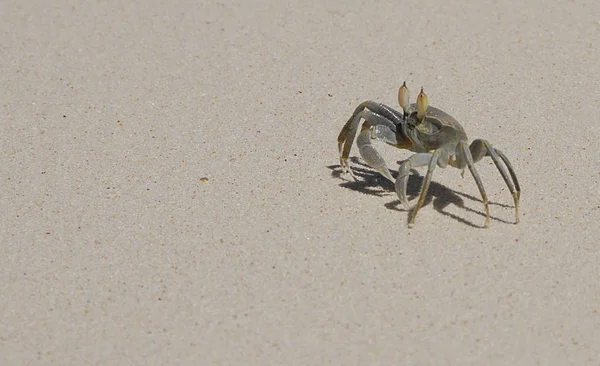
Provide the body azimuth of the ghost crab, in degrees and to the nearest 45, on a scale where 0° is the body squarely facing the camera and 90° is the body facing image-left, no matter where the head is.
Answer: approximately 45°
